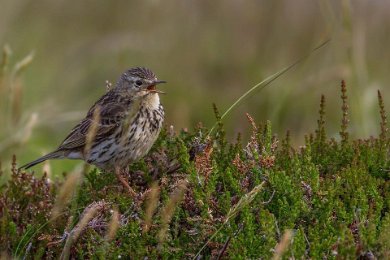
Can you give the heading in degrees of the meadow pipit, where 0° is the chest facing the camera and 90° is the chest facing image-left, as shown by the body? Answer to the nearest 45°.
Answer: approximately 270°

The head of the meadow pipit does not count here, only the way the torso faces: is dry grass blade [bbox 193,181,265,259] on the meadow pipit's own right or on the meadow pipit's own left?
on the meadow pipit's own right
